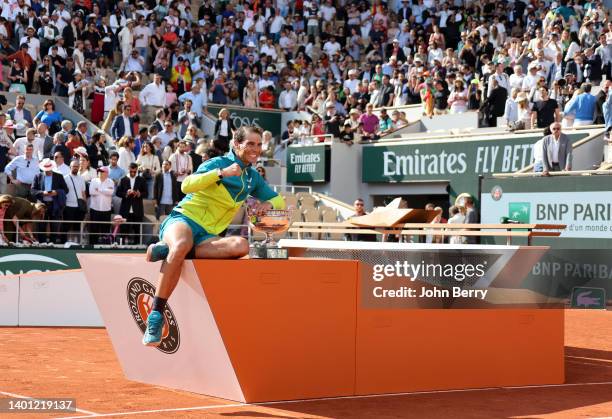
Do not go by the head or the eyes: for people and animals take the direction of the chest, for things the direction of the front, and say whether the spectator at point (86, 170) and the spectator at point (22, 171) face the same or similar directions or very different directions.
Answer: same or similar directions

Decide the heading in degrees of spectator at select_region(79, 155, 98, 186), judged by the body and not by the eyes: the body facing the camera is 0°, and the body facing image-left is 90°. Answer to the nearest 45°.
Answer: approximately 315°

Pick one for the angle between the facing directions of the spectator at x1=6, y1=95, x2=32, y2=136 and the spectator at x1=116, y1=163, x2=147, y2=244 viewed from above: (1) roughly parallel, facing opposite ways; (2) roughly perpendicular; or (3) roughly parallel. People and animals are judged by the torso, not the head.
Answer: roughly parallel

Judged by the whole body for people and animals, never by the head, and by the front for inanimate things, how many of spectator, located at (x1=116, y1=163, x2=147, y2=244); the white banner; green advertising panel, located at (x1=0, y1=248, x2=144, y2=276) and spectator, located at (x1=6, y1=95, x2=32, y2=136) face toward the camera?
4

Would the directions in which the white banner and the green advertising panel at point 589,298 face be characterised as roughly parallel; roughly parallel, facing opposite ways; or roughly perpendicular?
roughly parallel

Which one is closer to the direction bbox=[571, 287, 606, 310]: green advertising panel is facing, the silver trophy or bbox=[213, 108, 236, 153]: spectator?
the silver trophy

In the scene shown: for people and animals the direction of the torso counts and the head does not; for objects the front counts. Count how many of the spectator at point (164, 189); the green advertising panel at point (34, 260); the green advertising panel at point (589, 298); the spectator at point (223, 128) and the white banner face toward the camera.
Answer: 5

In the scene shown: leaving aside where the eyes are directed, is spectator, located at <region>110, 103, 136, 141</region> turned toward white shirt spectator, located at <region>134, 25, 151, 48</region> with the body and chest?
no

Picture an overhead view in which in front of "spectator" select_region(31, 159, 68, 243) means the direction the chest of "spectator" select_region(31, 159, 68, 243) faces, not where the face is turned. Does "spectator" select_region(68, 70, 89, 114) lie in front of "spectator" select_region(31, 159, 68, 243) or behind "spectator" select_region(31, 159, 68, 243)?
behind

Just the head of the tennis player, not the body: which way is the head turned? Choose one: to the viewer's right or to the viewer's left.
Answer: to the viewer's right

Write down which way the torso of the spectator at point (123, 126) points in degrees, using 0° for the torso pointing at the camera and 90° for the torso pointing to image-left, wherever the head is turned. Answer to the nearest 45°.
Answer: approximately 315°

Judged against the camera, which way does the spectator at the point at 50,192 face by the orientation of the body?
toward the camera

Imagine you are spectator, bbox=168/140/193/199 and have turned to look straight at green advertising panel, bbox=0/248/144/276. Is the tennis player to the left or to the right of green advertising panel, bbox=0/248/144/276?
left

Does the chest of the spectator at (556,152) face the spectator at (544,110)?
no

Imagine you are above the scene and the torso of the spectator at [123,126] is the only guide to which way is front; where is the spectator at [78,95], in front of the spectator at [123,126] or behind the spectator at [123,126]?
behind

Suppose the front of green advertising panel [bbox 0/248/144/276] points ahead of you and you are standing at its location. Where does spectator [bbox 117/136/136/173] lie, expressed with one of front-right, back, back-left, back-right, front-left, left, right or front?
back-left
